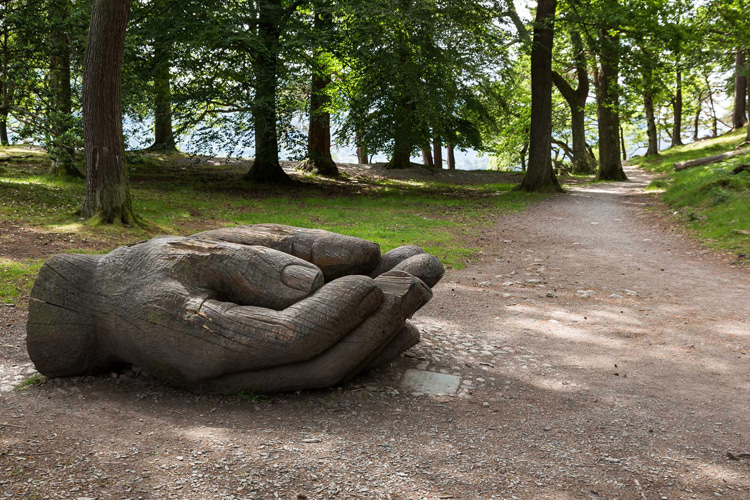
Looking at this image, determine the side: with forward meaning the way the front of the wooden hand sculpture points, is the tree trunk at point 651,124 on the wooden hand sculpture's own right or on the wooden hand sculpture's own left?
on the wooden hand sculpture's own left

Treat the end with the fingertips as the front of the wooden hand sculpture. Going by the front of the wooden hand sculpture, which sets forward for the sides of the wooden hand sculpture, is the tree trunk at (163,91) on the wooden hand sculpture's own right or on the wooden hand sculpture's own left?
on the wooden hand sculpture's own left

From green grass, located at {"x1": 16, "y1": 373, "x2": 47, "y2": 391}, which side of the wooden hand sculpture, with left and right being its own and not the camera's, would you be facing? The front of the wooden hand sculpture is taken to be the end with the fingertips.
back

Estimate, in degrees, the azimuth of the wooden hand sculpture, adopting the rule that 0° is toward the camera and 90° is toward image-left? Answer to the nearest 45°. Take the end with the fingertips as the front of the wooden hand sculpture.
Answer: approximately 270°

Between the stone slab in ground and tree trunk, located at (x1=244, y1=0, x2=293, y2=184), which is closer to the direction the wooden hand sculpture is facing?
the stone slab in ground

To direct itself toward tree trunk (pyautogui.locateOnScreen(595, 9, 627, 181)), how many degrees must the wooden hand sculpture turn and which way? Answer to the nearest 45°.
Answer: approximately 45° to its left

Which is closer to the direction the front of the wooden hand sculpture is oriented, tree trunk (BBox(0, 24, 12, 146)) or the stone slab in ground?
the stone slab in ground

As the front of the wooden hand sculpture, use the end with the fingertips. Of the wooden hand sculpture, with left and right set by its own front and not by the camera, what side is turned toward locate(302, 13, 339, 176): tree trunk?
left

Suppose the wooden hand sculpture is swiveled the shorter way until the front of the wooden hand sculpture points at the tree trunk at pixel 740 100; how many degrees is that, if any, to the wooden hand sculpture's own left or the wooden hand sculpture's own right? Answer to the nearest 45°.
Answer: approximately 45° to the wooden hand sculpture's own left

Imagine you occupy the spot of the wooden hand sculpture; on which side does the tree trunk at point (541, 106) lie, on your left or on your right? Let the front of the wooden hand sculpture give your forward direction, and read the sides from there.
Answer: on your left

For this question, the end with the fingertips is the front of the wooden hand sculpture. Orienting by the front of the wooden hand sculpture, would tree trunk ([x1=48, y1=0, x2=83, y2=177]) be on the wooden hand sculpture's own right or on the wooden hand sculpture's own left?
on the wooden hand sculpture's own left
